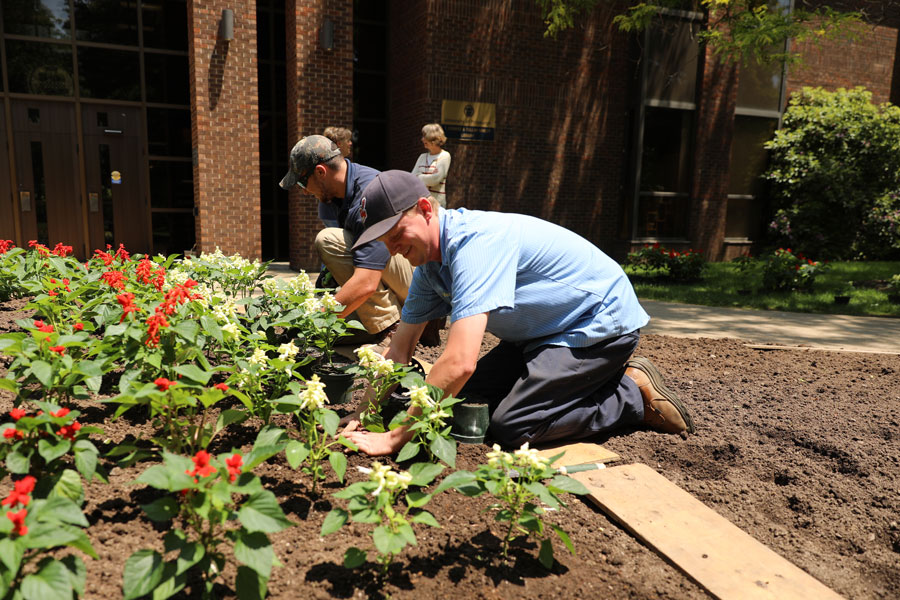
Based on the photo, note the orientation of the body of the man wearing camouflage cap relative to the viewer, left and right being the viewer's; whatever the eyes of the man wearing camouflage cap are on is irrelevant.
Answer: facing to the left of the viewer

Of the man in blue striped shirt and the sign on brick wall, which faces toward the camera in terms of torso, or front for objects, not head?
the sign on brick wall

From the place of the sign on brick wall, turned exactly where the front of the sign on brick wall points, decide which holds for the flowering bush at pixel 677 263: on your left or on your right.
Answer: on your left

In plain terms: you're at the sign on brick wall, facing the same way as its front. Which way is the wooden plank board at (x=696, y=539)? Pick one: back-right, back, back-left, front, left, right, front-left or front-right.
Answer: front

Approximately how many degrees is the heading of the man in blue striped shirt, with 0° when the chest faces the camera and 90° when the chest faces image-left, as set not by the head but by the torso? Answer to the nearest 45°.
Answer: approximately 90°

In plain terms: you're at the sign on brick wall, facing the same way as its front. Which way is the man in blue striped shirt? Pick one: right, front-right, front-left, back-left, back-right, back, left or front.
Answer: front

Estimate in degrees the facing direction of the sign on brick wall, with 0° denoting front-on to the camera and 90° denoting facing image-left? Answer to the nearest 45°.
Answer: approximately 0°

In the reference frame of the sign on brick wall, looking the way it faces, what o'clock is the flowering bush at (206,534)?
The flowering bush is roughly at 12 o'clock from the sign on brick wall.

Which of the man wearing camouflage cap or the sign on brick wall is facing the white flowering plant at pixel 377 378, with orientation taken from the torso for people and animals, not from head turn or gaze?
the sign on brick wall

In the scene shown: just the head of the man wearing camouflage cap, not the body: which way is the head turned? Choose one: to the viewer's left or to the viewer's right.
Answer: to the viewer's left

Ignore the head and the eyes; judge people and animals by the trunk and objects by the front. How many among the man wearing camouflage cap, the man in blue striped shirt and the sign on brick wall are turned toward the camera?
1

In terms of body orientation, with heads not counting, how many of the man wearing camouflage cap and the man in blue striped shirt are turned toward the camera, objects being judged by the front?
0

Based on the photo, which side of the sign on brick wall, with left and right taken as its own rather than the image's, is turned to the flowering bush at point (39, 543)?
front
